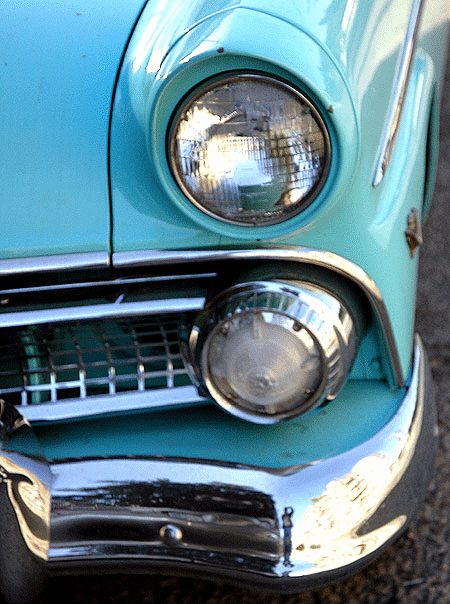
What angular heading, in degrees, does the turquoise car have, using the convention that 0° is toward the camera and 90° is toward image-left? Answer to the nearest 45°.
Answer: approximately 0°
